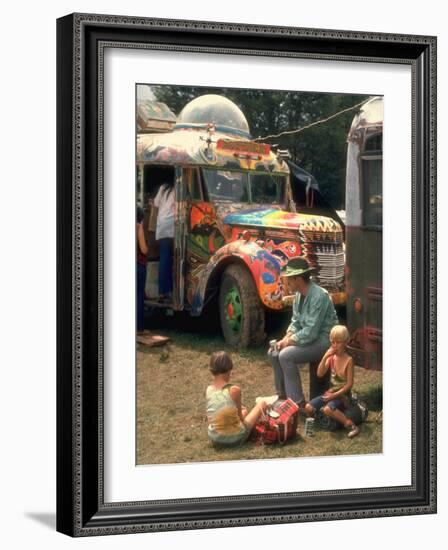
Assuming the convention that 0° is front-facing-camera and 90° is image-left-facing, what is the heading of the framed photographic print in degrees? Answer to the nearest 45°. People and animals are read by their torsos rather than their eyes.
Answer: approximately 315°
